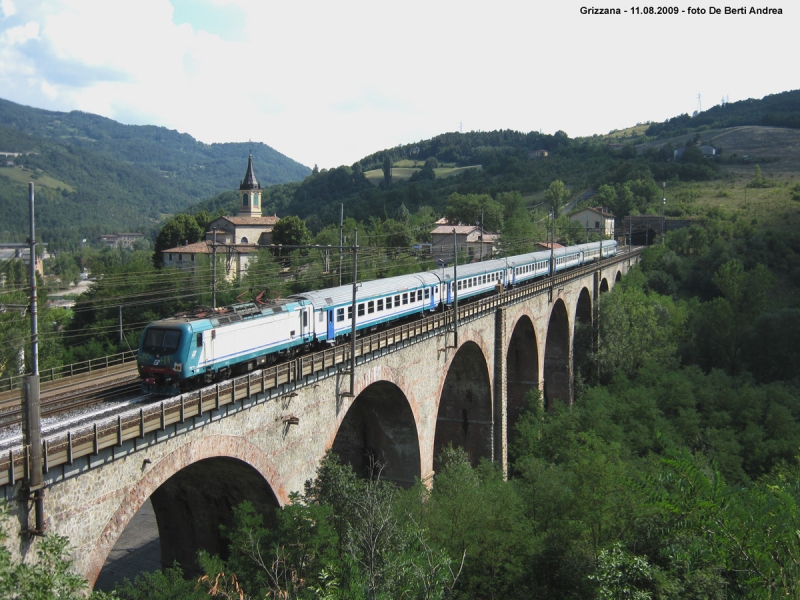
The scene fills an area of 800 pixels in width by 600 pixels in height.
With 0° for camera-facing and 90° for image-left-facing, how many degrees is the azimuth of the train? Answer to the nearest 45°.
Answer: approximately 45°

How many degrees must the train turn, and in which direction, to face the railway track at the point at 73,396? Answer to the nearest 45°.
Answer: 0° — it already faces it
